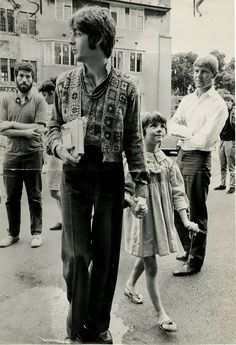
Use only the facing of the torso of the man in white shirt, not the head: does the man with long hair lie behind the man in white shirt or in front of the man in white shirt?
in front

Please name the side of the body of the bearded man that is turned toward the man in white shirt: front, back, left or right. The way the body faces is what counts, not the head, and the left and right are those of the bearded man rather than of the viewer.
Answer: left

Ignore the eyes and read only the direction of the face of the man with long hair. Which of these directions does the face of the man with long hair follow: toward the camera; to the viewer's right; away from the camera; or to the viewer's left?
to the viewer's left

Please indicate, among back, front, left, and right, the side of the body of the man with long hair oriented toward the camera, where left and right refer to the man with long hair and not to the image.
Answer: front

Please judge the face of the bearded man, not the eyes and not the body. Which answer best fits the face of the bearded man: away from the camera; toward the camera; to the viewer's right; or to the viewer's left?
toward the camera

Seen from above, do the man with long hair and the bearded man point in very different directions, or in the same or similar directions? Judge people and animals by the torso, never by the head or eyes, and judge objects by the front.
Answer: same or similar directions

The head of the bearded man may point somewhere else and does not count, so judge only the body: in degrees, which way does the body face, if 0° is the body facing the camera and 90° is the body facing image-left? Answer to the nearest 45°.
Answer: approximately 0°
